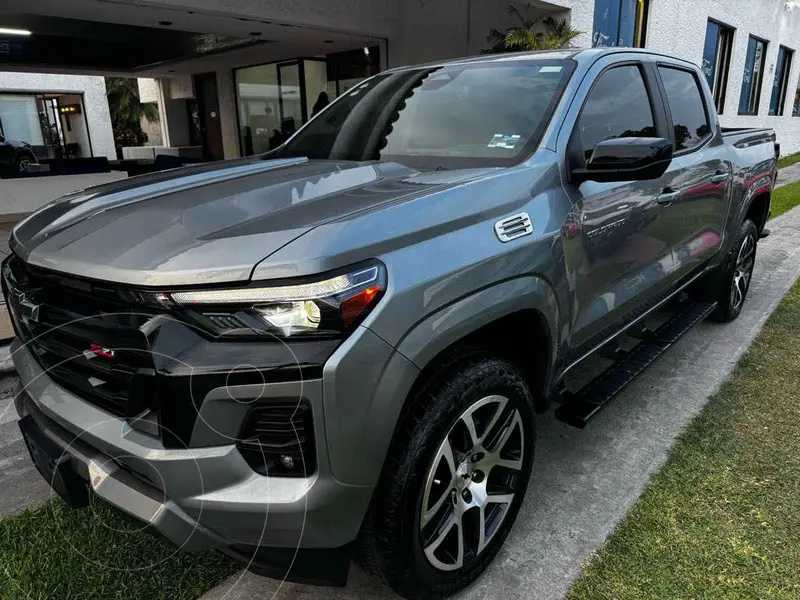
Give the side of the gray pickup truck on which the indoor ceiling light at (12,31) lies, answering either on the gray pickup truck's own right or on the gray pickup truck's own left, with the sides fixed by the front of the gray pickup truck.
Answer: on the gray pickup truck's own right

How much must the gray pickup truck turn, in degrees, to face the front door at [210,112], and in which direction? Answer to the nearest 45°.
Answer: approximately 135° to its right

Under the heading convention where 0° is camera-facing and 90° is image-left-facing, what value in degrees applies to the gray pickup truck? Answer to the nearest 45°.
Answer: approximately 45°

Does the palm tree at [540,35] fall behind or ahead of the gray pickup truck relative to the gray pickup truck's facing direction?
behind

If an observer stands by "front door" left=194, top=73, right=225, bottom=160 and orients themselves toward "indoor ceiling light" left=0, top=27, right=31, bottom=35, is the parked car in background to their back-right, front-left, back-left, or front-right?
front-right

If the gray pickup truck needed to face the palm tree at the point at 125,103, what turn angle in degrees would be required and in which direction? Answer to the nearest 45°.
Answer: approximately 135° to its right

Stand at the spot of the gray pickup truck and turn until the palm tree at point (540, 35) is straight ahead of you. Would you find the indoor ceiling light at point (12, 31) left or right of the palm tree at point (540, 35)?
left
